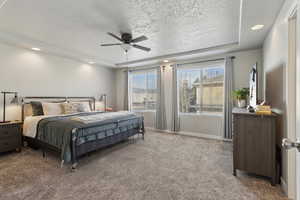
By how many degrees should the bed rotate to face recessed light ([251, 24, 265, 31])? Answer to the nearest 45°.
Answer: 0° — it already faces it

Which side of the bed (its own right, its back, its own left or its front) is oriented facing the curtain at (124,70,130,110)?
left

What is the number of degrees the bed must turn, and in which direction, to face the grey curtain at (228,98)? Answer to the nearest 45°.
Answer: approximately 45° to its left

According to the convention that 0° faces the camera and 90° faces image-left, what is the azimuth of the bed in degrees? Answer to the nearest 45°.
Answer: approximately 315°

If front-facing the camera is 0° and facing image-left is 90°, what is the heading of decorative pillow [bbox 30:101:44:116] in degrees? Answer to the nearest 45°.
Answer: approximately 315°

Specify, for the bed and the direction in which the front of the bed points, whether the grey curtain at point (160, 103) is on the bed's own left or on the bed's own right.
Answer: on the bed's own left

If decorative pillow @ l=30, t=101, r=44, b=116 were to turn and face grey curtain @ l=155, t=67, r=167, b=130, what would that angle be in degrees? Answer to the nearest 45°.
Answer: approximately 45° to its left
